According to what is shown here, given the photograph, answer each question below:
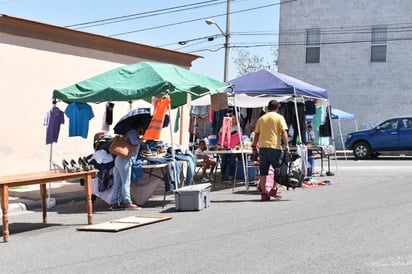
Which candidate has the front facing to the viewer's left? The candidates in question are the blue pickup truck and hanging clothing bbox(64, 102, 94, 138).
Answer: the blue pickup truck

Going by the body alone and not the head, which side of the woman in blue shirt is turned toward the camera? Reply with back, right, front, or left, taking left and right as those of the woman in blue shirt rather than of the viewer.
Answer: right

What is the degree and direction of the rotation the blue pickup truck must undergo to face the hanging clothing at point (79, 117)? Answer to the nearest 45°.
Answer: approximately 45° to its left

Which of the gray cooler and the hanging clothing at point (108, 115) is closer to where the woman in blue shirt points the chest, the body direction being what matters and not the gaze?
the gray cooler

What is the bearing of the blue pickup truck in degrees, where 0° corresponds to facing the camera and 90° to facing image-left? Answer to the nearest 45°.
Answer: approximately 90°

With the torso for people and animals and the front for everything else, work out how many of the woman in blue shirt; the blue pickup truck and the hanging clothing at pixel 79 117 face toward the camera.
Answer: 1

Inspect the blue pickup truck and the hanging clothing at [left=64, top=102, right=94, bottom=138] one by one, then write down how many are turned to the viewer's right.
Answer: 0
